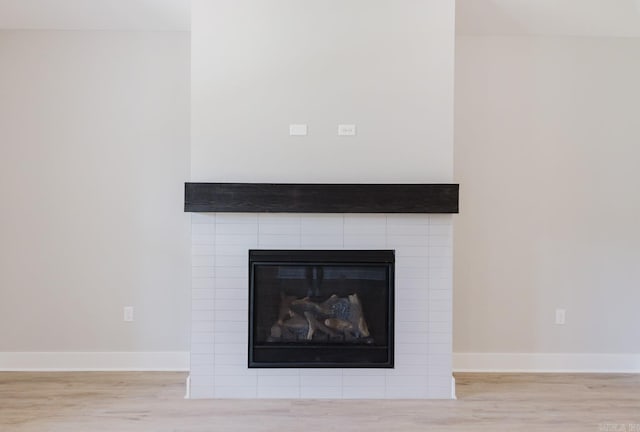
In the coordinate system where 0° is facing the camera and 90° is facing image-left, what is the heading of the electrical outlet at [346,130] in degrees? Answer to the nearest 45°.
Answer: approximately 0°

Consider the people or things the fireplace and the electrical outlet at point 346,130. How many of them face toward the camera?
2

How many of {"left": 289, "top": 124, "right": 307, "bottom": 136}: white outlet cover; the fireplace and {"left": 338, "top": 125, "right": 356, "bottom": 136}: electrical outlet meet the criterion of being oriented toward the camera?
3

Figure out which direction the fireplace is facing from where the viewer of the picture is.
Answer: facing the viewer
